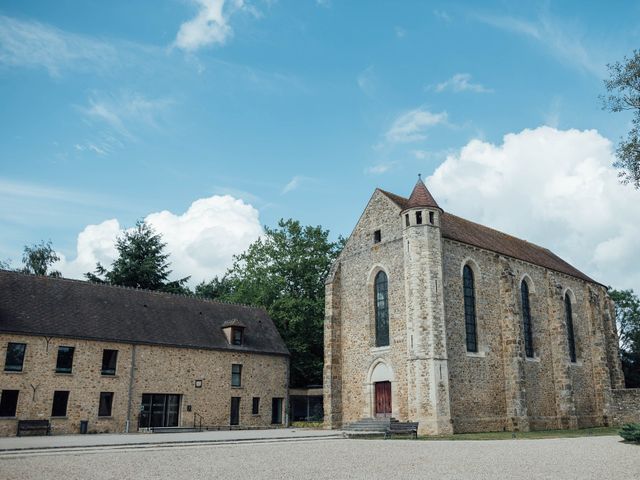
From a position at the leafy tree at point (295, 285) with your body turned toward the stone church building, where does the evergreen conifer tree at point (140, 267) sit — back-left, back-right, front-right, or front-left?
back-right

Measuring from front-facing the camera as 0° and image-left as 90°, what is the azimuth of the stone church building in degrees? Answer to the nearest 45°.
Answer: approximately 45°

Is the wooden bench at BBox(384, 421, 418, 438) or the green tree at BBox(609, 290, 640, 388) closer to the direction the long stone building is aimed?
the wooden bench

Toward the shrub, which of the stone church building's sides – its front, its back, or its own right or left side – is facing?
left

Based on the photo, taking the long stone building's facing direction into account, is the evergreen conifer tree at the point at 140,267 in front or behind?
behind

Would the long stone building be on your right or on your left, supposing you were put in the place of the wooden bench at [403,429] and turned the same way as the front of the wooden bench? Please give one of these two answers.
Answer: on your right

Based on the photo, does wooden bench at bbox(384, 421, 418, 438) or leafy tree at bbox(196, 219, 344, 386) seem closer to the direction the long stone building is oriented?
the wooden bench

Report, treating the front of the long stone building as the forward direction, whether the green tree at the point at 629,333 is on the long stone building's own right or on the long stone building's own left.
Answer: on the long stone building's own left

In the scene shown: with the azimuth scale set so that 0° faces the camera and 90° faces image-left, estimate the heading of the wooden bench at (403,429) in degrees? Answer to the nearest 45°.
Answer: approximately 45°

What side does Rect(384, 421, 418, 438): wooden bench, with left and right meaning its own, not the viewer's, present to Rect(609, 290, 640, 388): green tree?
back

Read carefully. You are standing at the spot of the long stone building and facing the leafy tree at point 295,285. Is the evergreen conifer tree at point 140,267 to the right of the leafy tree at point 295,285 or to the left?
left

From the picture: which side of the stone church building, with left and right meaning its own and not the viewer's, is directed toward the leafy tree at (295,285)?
right
